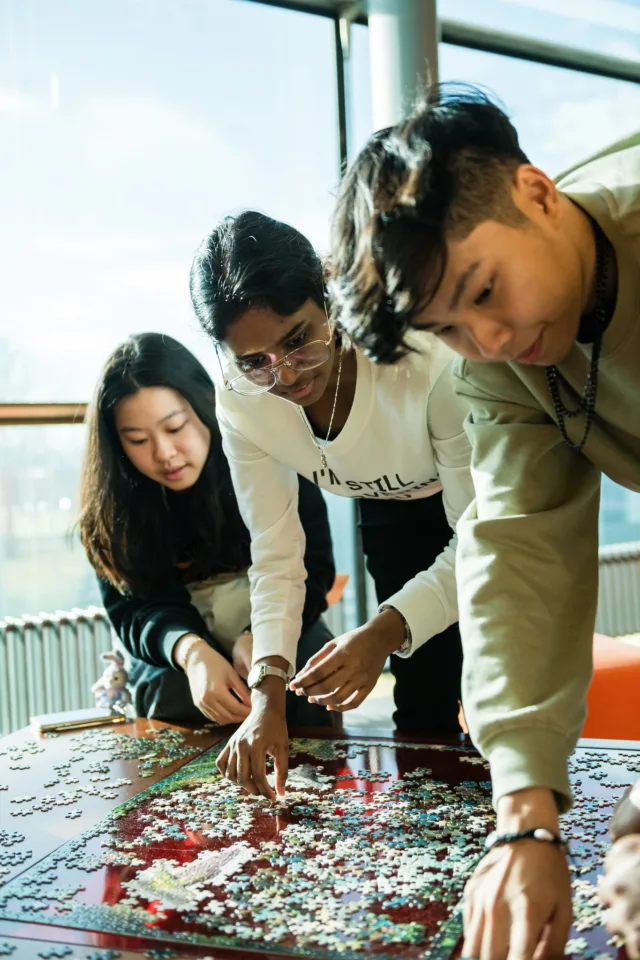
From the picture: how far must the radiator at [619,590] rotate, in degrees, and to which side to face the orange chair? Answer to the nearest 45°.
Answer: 0° — it already faces it

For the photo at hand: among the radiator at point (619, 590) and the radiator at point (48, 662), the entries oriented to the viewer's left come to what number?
0

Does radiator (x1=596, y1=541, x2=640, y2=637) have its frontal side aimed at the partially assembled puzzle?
yes

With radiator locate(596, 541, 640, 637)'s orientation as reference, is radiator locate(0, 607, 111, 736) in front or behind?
in front

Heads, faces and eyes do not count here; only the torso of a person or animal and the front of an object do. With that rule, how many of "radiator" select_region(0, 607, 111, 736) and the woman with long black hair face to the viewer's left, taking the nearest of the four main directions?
0

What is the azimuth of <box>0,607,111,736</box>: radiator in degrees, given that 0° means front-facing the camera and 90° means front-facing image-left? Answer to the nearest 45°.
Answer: approximately 315°

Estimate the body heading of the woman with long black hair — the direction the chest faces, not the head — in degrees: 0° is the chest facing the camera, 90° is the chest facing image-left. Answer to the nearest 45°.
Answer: approximately 315°
